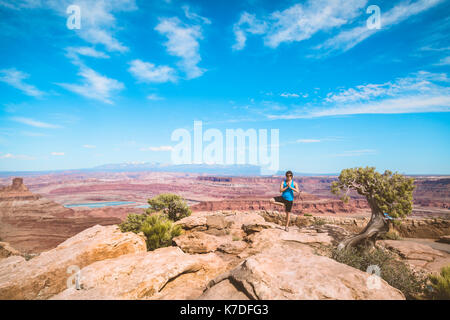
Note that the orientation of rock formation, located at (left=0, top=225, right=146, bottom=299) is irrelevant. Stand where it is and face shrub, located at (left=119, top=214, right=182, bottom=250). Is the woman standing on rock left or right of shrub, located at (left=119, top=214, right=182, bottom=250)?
right

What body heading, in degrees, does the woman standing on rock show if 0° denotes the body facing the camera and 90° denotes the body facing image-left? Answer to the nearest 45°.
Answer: approximately 0°

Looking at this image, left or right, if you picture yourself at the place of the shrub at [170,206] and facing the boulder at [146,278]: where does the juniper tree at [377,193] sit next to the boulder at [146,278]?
left

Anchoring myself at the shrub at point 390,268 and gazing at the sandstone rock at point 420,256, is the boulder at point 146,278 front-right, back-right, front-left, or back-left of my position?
back-left

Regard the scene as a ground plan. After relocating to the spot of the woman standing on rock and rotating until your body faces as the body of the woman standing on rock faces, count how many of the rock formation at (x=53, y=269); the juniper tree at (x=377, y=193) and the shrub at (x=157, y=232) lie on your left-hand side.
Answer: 1

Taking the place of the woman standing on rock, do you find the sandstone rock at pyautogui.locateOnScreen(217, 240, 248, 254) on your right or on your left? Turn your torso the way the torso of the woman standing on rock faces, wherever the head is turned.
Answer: on your right

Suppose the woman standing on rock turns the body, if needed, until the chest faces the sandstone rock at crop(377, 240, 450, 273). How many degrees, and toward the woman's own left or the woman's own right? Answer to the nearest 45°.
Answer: approximately 90° to the woman's own left

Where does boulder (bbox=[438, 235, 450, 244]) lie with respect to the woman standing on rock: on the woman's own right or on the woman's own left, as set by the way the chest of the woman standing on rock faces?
on the woman's own left

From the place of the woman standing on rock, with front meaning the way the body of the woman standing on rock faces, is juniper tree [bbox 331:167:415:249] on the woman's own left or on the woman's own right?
on the woman's own left

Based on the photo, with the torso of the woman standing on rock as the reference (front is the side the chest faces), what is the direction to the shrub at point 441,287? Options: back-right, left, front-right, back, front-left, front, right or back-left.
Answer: front-left
